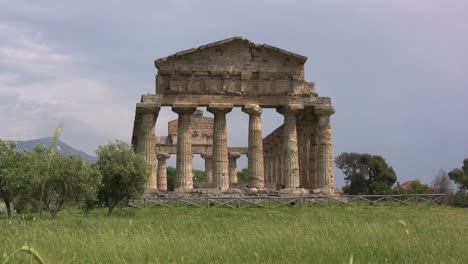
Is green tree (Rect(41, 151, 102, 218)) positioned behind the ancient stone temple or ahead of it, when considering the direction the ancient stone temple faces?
ahead

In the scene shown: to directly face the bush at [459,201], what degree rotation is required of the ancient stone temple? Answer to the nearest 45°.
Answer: approximately 90° to its left

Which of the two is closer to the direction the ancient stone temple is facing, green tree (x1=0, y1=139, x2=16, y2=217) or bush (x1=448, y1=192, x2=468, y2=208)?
the green tree

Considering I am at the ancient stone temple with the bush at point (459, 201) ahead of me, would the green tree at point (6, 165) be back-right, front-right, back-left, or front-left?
back-right

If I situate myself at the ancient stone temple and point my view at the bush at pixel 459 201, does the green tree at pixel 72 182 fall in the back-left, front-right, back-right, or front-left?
back-right

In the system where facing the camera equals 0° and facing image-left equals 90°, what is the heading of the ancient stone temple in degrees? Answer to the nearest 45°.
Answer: approximately 0°

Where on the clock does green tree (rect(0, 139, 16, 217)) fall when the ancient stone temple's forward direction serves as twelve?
The green tree is roughly at 2 o'clock from the ancient stone temple.

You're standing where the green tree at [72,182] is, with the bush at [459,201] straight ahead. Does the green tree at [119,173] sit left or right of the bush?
left

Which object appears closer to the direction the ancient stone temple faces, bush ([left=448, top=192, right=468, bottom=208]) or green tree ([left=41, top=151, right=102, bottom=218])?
the green tree

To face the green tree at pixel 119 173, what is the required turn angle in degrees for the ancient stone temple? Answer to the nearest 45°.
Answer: approximately 45° to its right
